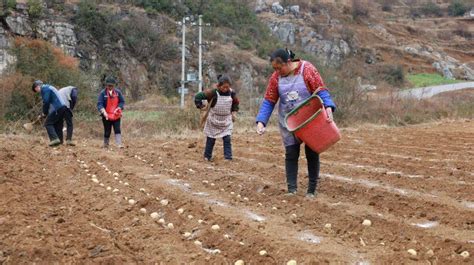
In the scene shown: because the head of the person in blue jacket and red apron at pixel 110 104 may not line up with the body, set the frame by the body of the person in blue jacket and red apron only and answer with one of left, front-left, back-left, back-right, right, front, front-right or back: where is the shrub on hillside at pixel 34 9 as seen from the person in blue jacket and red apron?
back

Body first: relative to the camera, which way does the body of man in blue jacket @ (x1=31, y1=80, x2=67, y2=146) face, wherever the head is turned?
to the viewer's left

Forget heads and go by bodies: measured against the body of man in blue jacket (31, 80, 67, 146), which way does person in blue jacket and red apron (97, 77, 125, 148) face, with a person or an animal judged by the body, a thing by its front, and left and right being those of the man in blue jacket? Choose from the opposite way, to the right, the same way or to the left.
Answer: to the left

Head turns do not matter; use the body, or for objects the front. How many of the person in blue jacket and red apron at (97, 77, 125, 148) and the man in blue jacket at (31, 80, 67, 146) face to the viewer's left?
1

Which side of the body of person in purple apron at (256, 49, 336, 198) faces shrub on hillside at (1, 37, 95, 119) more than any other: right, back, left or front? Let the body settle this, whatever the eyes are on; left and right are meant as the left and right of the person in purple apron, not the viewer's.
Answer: right

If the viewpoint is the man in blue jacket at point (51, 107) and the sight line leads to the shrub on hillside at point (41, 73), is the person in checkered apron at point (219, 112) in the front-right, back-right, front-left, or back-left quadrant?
back-right
